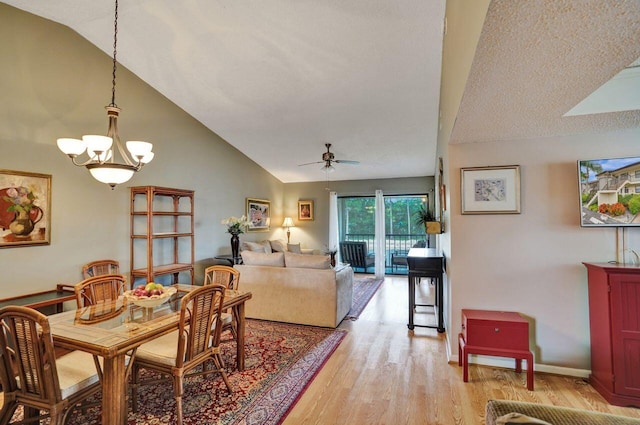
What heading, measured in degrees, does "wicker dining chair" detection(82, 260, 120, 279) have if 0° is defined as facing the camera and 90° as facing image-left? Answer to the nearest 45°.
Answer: approximately 315°

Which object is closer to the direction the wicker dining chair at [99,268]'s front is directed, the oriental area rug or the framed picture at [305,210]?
the oriental area rug

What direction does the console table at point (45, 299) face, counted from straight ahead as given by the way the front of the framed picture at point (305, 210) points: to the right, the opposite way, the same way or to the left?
to the left

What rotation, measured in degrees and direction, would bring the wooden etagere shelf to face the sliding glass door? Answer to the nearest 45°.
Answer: approximately 45° to its left

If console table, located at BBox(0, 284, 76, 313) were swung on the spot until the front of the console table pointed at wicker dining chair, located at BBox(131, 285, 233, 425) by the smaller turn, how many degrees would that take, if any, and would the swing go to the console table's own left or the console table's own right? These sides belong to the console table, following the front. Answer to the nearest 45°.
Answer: approximately 45° to the console table's own right

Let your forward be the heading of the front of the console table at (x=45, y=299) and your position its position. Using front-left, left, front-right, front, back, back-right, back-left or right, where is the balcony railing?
front-left

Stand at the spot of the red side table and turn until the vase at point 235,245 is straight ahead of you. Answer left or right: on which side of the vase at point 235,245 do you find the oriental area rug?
left

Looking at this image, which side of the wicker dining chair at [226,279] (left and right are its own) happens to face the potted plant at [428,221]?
back

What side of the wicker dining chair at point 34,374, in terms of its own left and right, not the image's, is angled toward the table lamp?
front

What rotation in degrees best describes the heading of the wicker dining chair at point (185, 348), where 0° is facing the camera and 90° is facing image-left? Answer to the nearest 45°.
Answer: approximately 135°

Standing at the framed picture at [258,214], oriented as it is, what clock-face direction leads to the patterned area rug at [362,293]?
The patterned area rug is roughly at 12 o'clock from the framed picture.
